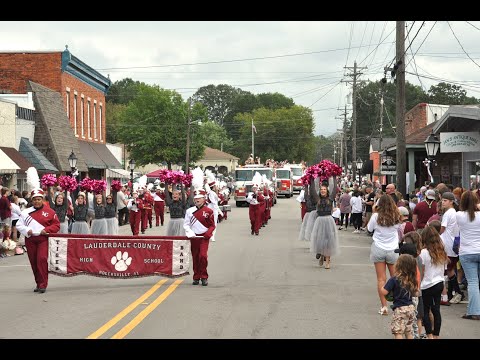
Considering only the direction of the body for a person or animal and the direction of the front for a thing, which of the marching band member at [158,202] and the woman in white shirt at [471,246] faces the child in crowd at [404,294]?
the marching band member

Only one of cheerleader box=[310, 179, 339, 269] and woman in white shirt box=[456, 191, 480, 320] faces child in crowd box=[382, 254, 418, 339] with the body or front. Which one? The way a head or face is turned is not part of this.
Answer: the cheerleader

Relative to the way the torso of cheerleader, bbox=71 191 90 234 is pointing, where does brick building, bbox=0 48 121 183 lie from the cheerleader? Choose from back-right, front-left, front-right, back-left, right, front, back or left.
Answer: back

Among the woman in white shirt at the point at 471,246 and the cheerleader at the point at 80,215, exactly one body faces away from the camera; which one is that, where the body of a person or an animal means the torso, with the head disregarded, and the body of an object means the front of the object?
the woman in white shirt

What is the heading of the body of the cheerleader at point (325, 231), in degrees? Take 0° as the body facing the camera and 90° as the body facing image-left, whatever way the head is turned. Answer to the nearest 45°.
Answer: approximately 0°

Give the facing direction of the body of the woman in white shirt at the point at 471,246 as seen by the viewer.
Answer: away from the camera

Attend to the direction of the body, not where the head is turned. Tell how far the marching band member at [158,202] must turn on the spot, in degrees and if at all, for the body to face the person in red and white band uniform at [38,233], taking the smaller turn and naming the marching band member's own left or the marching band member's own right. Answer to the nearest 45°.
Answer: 0° — they already face them
